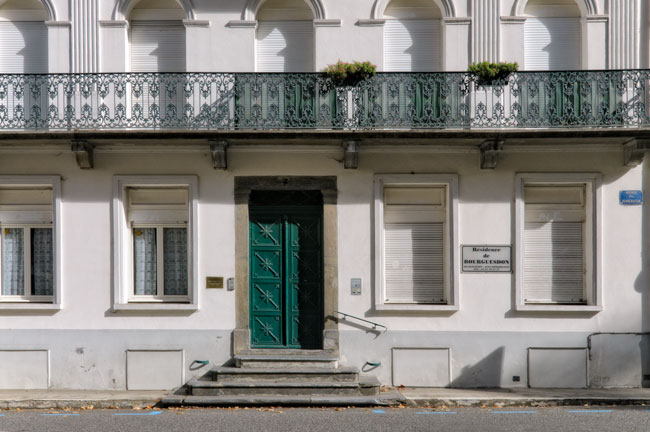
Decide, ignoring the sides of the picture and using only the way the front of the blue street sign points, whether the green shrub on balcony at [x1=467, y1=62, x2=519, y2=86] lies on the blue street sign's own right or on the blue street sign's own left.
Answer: on the blue street sign's own right

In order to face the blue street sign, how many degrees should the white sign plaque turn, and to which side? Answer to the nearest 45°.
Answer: approximately 90° to its left

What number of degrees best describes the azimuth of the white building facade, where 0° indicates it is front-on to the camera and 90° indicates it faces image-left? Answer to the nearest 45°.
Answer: approximately 0°

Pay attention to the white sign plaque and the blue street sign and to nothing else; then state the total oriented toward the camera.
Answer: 2
